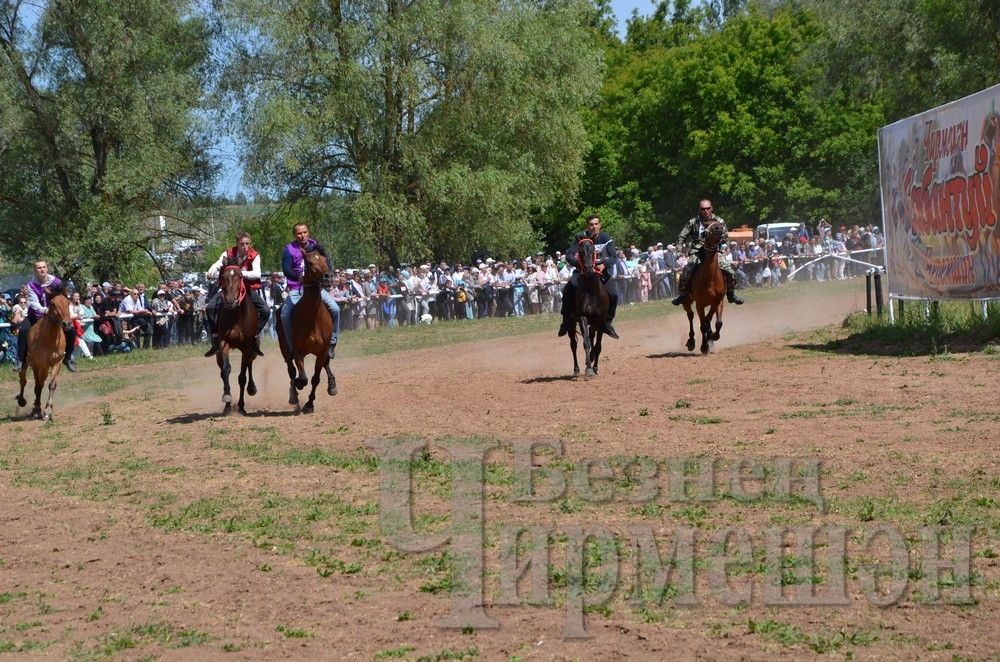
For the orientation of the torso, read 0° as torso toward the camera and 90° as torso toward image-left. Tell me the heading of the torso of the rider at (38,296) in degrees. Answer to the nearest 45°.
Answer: approximately 0°

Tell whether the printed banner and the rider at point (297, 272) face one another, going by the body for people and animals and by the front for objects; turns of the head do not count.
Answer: no

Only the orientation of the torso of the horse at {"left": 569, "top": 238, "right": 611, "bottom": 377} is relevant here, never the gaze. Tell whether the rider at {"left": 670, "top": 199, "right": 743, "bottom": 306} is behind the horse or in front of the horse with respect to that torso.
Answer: behind

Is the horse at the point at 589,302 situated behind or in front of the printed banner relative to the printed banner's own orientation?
in front

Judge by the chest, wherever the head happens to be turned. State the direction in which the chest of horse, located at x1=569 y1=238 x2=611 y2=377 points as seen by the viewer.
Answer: toward the camera

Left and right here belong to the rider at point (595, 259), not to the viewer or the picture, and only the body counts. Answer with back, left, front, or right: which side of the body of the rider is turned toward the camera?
front

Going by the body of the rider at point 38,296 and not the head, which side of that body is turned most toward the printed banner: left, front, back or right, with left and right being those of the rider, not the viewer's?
left

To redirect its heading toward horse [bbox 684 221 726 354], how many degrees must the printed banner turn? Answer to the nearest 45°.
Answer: approximately 45° to its right

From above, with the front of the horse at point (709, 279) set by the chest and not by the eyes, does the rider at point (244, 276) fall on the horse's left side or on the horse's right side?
on the horse's right side

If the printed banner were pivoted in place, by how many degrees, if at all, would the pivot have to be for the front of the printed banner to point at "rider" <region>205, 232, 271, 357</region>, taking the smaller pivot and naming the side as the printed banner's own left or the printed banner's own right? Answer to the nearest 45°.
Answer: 0° — it already faces them

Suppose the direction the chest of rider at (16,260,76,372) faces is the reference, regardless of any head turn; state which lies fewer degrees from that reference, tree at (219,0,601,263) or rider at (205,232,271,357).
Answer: the rider

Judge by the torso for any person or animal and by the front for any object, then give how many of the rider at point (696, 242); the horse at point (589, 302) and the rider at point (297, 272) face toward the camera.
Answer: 3

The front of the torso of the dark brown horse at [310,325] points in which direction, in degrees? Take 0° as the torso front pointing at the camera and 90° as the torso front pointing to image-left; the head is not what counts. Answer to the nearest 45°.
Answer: approximately 0°

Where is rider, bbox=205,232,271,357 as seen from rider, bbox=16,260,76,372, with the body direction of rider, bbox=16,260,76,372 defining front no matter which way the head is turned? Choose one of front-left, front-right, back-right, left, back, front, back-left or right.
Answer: front-left

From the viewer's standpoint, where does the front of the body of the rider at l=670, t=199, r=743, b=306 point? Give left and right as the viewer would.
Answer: facing the viewer

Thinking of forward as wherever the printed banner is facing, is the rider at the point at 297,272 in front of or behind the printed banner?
in front

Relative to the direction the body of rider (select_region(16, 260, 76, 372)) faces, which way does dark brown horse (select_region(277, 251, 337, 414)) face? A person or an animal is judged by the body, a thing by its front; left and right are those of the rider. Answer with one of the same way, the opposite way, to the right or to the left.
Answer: the same way

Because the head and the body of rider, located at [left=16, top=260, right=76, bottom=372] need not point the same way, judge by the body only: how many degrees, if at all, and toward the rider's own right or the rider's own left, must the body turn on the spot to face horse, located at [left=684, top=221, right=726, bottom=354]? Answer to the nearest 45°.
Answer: approximately 90° to the rider's own left

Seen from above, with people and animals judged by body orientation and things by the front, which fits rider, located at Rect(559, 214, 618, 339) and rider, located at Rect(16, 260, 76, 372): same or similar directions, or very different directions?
same or similar directions

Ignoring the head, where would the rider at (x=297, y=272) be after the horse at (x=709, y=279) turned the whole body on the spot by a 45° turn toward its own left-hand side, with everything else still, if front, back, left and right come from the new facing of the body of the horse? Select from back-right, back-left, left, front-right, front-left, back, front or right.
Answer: right
